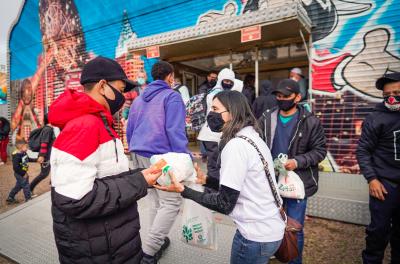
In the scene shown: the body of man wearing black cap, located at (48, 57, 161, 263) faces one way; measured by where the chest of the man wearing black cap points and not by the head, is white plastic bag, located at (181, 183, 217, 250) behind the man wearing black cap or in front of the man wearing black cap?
in front

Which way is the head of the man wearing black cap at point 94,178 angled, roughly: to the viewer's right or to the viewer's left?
to the viewer's right

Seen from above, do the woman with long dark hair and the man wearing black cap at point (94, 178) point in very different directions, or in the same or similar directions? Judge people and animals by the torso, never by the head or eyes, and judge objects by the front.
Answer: very different directions

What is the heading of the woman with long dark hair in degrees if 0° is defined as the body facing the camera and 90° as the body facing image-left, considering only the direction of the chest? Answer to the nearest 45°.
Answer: approximately 90°

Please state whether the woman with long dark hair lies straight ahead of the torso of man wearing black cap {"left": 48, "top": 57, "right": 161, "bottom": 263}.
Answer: yes

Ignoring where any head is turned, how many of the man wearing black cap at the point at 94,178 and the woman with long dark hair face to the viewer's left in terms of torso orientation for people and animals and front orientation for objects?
1

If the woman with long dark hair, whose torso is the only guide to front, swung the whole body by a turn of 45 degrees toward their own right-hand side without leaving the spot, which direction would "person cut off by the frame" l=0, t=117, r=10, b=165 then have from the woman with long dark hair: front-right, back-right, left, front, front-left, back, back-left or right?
front

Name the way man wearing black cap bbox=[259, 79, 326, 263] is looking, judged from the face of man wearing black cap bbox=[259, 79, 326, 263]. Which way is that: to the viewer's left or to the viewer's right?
to the viewer's left

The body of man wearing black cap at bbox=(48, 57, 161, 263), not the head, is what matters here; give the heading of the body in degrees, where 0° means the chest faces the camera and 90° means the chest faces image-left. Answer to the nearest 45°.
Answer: approximately 270°

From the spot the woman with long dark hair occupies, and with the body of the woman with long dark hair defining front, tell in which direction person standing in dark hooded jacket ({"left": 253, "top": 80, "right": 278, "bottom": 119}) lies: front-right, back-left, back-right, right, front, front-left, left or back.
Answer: right

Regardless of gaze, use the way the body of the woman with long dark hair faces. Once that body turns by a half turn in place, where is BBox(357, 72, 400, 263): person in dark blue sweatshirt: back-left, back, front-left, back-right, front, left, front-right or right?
front-left
